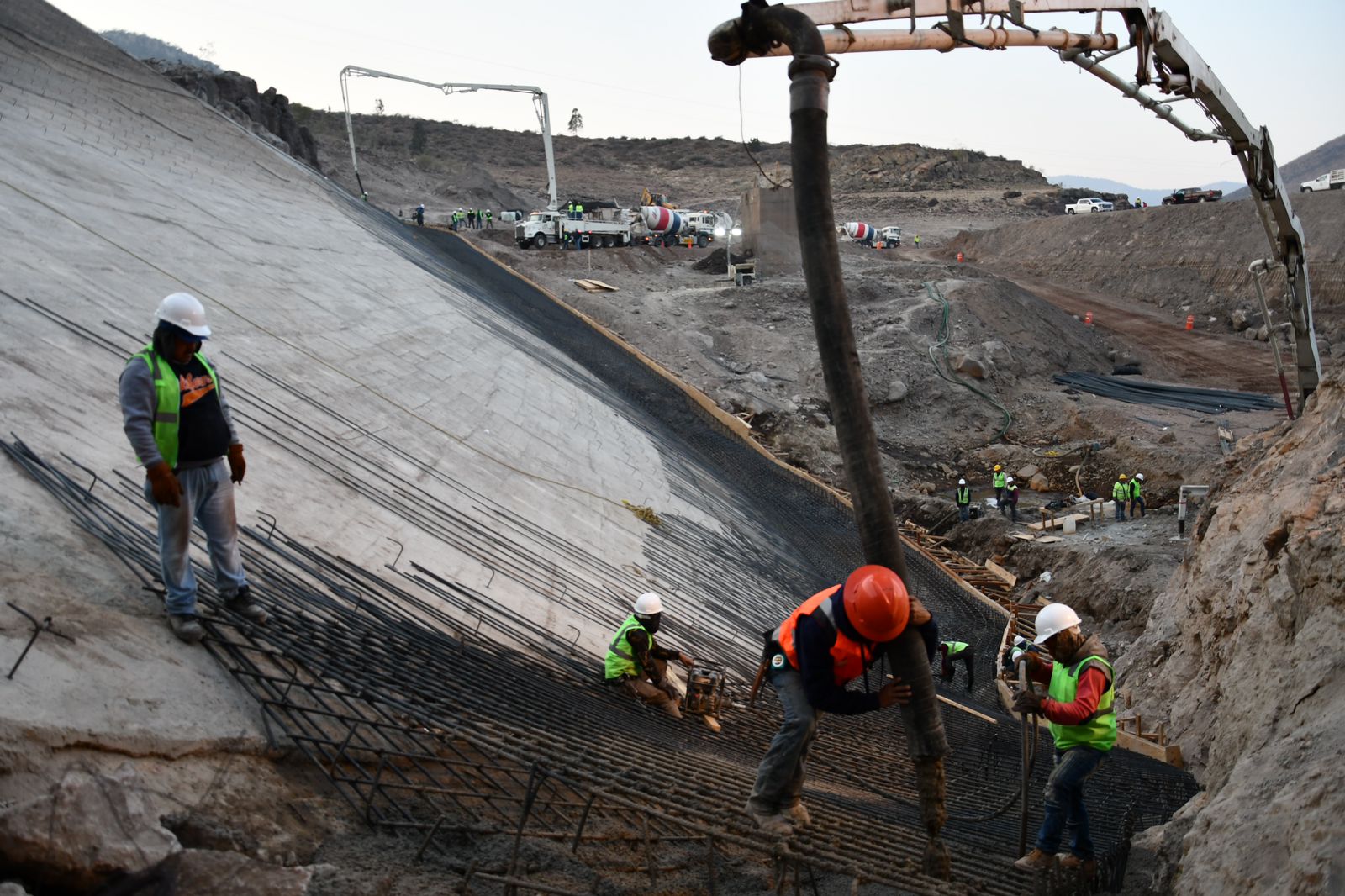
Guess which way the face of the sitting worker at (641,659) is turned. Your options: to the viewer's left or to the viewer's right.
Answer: to the viewer's right

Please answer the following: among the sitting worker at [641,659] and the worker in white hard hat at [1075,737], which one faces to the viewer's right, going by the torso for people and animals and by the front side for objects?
the sitting worker

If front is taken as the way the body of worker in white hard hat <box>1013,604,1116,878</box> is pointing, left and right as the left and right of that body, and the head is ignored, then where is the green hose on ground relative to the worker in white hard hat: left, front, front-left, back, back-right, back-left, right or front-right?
back-right

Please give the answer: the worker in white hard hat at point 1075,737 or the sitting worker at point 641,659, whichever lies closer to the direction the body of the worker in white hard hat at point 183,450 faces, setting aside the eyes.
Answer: the worker in white hard hat

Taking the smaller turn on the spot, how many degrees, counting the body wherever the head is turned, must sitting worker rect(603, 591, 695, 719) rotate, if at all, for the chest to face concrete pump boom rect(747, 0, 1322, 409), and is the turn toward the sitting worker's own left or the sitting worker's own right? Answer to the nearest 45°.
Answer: approximately 45° to the sitting worker's own left

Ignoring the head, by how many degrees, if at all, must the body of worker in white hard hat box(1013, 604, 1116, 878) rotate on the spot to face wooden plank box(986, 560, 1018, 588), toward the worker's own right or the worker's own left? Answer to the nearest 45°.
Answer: approximately 135° to the worker's own right

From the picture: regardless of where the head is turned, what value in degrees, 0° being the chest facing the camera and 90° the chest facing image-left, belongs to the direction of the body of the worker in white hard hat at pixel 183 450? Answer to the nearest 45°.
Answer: approximately 315°

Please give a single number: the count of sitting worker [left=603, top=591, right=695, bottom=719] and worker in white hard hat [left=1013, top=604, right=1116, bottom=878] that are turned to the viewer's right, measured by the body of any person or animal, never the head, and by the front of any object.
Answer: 1

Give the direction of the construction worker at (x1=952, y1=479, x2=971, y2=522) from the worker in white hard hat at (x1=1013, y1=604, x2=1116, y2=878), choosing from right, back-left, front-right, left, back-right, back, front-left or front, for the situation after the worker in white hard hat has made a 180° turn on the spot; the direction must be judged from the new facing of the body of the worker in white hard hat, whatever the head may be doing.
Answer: front-left

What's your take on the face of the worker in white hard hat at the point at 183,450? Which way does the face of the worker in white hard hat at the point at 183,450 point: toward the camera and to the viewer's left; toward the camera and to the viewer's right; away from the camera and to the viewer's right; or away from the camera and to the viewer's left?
toward the camera and to the viewer's right

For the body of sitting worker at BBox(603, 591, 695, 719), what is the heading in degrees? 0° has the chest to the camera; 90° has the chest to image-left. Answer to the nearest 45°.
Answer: approximately 270°

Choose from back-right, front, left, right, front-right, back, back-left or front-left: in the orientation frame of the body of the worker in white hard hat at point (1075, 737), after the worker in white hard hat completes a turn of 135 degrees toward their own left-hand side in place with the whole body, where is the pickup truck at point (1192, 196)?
left
